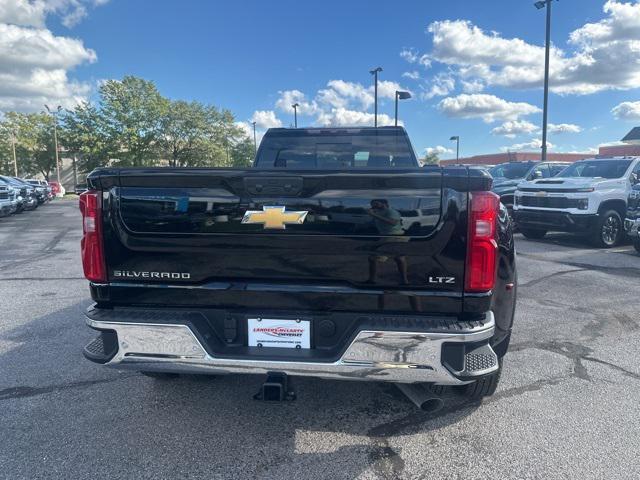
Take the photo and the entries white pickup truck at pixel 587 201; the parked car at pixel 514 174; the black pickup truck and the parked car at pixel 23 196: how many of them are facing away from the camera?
1

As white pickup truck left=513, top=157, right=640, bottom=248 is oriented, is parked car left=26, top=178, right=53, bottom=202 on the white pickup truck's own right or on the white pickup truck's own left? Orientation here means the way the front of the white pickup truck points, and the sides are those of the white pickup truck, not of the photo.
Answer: on the white pickup truck's own right

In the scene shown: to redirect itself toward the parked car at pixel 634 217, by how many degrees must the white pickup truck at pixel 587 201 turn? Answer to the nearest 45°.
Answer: approximately 90° to its left

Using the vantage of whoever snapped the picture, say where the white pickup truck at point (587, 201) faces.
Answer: facing the viewer and to the left of the viewer

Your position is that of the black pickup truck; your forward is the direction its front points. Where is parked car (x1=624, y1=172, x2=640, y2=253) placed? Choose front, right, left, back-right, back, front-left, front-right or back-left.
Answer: front-right

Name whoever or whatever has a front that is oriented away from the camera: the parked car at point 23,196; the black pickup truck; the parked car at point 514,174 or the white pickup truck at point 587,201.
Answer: the black pickup truck

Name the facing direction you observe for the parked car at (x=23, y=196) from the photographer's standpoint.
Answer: facing the viewer and to the right of the viewer

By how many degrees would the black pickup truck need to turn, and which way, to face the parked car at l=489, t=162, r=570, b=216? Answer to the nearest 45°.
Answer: approximately 45° to its right

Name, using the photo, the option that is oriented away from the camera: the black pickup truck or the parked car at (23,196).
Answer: the black pickup truck

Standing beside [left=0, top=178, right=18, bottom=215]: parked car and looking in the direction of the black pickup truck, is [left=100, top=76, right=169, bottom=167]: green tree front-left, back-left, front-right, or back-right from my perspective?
back-left

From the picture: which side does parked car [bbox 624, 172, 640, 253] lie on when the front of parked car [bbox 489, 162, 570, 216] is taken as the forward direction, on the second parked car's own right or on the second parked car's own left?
on the second parked car's own left

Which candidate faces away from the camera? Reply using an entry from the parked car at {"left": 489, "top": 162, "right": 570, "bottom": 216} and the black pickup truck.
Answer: the black pickup truck

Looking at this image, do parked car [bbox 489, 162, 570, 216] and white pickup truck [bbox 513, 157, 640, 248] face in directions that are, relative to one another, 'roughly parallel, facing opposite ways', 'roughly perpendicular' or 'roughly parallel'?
roughly parallel

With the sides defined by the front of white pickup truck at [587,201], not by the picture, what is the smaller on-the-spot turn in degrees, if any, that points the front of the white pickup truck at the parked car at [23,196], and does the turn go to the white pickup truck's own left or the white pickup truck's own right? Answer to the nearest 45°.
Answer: approximately 45° to the white pickup truck's own right

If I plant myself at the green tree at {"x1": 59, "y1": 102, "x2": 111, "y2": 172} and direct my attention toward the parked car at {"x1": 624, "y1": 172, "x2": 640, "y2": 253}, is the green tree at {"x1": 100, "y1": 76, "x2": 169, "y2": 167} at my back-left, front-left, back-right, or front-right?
front-left

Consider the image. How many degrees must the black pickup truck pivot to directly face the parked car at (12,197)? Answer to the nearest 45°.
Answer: approximately 45° to its left

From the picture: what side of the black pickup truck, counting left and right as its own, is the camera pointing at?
back
